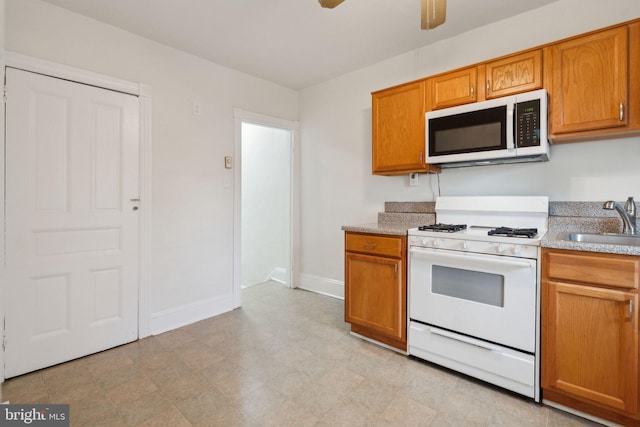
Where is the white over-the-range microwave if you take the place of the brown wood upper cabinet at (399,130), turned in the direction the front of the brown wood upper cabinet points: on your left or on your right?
on your left

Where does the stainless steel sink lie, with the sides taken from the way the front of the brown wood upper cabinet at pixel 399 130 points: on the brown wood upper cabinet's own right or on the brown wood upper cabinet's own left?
on the brown wood upper cabinet's own left

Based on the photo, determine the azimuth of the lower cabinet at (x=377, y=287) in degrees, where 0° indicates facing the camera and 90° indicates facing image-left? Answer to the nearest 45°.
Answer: approximately 45°
